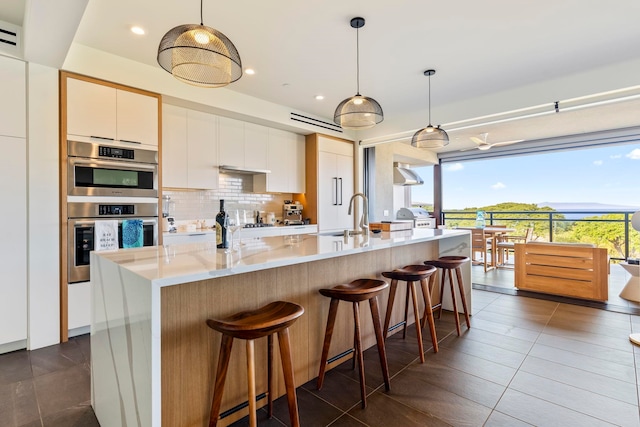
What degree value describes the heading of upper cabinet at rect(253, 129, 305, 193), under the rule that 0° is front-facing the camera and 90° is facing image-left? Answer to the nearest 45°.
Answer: approximately 315°

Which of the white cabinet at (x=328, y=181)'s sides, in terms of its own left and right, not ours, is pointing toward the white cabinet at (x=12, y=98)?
right

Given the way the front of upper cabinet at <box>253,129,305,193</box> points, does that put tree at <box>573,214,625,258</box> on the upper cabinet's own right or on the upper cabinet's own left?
on the upper cabinet's own left

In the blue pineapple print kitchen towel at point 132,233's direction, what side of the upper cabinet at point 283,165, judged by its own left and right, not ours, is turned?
right

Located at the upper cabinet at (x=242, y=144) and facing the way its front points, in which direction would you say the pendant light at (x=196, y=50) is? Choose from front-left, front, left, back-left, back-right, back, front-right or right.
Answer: front-right

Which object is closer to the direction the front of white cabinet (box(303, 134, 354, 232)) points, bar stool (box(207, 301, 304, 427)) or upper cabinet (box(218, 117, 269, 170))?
the bar stool

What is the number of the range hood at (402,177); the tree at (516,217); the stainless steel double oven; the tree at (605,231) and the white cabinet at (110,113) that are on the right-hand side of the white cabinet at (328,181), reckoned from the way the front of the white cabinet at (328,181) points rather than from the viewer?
2

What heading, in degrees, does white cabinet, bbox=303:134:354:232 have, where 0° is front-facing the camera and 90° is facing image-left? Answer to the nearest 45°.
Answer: approximately 315°

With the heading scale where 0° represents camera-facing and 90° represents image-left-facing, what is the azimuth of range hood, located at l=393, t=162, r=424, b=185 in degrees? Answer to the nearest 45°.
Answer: approximately 315°
